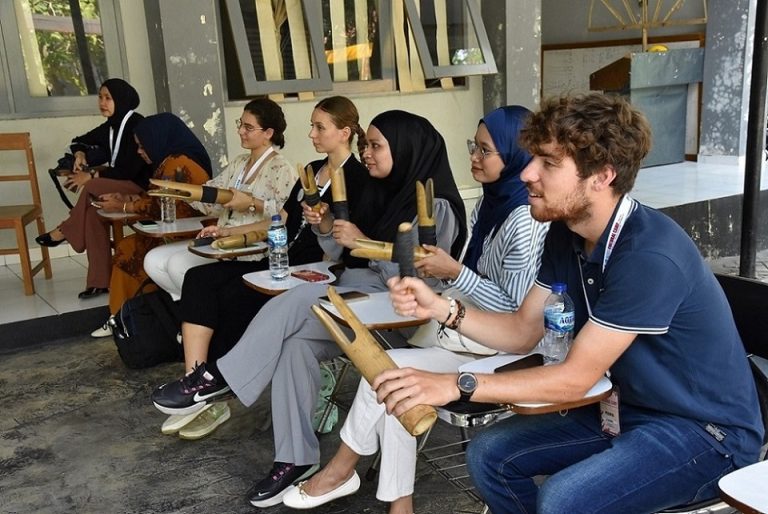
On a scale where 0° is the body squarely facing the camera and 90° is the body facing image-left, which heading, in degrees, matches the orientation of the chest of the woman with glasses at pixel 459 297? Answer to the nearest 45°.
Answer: approximately 90°

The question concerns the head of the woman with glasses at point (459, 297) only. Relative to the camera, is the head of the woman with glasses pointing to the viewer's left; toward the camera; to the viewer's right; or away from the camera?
to the viewer's left

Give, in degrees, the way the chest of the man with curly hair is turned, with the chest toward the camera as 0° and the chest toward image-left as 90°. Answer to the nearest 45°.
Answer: approximately 90°

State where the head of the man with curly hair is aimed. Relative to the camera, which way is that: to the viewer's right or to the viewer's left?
to the viewer's left

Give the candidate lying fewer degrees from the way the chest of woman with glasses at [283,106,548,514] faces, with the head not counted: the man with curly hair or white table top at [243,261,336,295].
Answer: the white table top

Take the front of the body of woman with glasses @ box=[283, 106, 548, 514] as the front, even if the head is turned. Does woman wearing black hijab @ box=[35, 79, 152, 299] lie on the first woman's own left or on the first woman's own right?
on the first woman's own right

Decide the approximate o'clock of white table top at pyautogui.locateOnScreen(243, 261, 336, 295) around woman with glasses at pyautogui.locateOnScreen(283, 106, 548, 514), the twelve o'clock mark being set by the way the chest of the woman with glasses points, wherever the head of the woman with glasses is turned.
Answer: The white table top is roughly at 1 o'clock from the woman with glasses.

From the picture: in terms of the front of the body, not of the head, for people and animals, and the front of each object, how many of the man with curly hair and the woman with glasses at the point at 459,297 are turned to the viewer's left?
2

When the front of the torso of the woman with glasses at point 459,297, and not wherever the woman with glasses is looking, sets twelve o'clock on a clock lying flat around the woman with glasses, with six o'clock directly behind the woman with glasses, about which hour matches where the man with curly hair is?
The man with curly hair is roughly at 8 o'clock from the woman with glasses.
